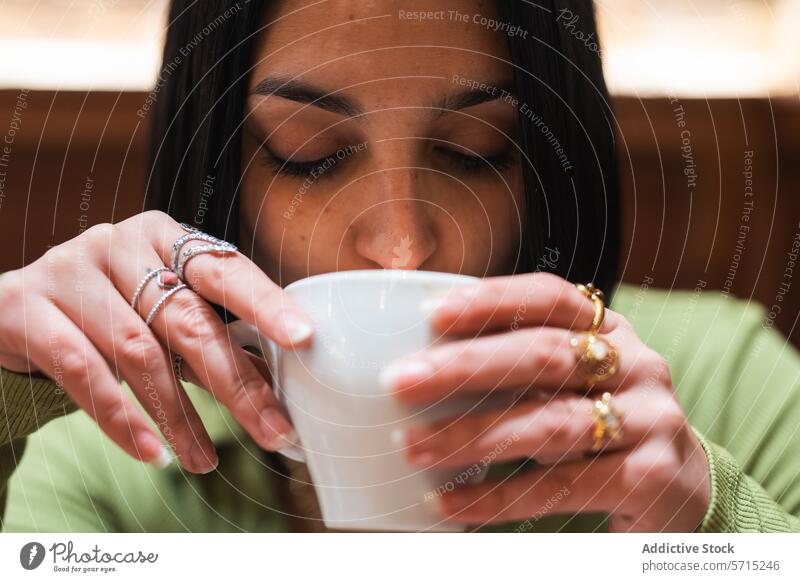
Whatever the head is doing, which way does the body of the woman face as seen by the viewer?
toward the camera

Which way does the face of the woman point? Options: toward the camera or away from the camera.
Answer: toward the camera
